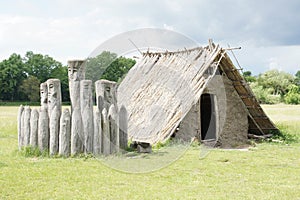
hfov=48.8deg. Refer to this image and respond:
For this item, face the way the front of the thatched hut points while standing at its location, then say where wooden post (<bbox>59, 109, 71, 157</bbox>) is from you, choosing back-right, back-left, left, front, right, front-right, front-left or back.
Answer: right

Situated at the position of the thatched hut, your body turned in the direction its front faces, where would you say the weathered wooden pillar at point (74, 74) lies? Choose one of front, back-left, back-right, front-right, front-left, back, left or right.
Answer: right

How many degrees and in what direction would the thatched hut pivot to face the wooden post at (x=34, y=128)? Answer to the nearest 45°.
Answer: approximately 90° to its right

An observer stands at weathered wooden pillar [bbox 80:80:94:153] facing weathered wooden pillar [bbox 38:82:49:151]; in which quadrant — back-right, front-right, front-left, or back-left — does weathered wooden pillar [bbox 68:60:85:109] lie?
front-right

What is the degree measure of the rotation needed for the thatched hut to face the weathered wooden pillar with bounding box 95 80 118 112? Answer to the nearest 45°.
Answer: approximately 90° to its right

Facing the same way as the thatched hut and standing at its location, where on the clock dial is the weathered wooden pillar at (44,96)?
The weathered wooden pillar is roughly at 3 o'clock from the thatched hut.

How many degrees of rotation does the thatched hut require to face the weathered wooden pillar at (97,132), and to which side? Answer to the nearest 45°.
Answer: approximately 90° to its right

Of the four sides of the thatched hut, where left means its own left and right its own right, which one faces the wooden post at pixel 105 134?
right

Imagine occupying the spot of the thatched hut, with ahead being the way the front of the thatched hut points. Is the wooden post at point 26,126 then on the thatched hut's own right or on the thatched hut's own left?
on the thatched hut's own right

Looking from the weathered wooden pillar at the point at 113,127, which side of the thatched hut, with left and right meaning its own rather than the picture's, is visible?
right

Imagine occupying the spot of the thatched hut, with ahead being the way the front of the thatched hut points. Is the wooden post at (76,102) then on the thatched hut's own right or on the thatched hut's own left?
on the thatched hut's own right
